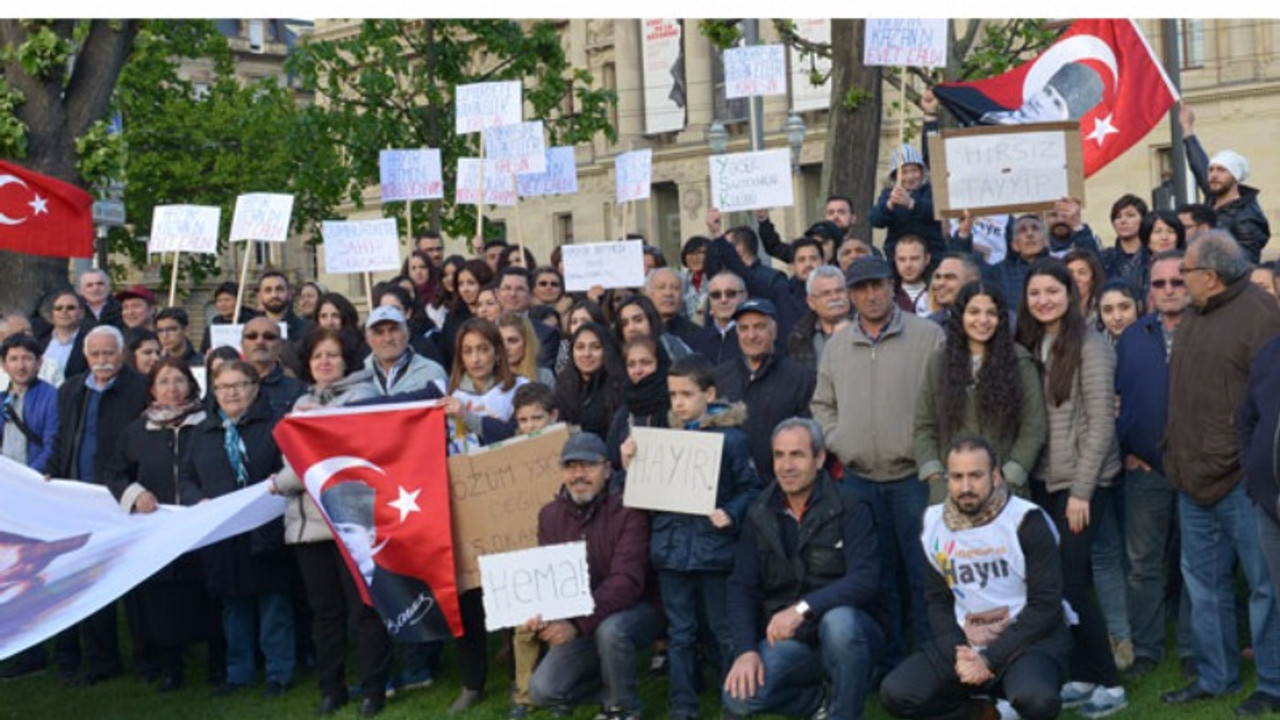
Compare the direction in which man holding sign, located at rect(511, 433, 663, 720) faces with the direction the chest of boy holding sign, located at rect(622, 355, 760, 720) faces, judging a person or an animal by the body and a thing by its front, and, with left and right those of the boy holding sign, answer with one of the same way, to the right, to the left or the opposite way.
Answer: the same way

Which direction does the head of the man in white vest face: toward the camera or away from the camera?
toward the camera

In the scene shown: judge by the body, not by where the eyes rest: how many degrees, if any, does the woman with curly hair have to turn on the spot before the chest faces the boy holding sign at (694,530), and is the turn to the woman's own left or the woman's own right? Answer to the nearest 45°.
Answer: approximately 90° to the woman's own right

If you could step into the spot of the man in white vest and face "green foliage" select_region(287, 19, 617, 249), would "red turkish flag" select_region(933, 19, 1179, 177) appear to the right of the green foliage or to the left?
right

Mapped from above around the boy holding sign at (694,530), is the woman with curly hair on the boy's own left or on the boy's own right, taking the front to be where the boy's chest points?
on the boy's own left

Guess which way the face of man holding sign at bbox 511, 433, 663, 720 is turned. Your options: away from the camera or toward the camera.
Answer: toward the camera

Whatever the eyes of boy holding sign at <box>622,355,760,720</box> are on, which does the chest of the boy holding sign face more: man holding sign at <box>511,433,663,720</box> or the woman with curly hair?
the man holding sign

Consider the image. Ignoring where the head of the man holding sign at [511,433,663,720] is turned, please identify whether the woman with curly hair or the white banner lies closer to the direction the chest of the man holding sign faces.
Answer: the white banner

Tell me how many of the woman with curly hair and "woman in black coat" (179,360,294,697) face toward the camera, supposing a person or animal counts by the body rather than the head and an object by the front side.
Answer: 2

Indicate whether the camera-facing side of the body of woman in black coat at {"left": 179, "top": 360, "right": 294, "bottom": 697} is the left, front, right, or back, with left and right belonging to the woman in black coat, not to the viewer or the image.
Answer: front

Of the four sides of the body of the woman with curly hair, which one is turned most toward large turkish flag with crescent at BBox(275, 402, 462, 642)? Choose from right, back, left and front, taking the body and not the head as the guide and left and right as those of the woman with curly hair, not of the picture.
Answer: right

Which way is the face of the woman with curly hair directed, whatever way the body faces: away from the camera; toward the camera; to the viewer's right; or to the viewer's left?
toward the camera

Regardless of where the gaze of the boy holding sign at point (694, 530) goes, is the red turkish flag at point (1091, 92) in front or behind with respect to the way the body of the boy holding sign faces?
behind

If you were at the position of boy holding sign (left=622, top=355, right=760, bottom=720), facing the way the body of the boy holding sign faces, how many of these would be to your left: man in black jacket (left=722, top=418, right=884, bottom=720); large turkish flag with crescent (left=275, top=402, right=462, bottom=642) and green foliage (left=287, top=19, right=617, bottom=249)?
1

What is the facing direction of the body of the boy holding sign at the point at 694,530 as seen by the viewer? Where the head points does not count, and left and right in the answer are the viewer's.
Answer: facing the viewer and to the left of the viewer

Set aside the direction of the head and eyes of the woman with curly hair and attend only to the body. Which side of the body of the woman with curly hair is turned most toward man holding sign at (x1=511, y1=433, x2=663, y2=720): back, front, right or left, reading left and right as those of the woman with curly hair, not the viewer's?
right
